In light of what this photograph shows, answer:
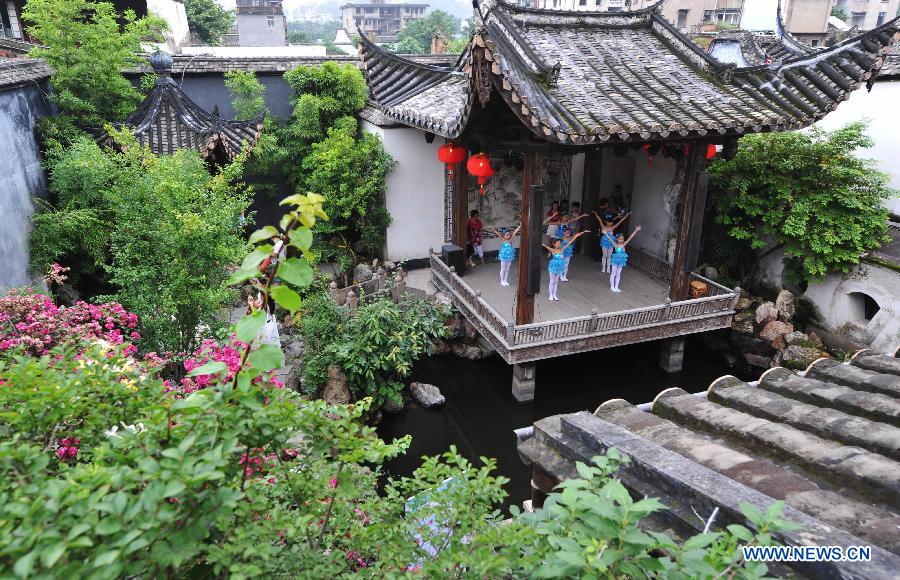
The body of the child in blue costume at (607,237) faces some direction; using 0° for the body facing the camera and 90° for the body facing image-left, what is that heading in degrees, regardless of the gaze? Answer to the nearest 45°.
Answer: approximately 0°

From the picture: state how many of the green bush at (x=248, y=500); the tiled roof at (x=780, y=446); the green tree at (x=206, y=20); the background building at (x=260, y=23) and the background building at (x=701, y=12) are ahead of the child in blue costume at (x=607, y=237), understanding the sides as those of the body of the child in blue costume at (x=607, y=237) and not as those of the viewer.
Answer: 2

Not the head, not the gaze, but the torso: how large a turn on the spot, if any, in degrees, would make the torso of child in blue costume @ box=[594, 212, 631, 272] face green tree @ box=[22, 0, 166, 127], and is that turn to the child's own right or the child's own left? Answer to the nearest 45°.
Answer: approximately 90° to the child's own right

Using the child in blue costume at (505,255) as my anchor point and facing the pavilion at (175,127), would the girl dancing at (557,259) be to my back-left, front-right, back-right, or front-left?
back-left

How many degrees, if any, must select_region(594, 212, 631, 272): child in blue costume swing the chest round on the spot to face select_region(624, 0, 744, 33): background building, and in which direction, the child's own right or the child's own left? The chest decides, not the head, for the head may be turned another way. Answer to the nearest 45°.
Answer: approximately 180°

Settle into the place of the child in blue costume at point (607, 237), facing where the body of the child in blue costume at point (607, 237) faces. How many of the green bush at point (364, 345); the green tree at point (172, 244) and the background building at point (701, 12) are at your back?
1

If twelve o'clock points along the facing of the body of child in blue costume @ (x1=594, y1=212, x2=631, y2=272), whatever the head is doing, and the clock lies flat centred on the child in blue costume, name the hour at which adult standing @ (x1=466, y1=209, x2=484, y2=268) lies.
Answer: The adult standing is roughly at 3 o'clock from the child in blue costume.

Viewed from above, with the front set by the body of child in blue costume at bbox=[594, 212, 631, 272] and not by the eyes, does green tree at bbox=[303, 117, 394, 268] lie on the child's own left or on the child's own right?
on the child's own right

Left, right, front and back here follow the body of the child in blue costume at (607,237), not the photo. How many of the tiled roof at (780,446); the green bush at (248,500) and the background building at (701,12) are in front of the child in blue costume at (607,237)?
2

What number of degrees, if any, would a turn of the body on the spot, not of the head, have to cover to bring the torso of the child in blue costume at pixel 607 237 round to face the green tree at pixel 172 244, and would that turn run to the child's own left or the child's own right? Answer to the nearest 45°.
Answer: approximately 45° to the child's own right

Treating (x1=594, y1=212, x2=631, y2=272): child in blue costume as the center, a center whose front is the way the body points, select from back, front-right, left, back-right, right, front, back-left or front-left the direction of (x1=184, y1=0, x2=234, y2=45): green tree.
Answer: back-right
